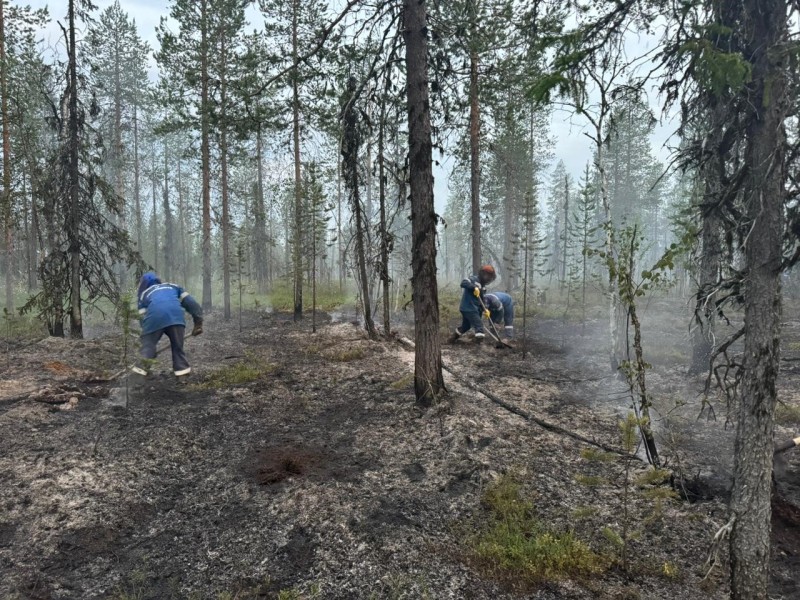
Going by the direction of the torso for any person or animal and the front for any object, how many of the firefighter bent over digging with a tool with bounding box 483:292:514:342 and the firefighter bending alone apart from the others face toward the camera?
0

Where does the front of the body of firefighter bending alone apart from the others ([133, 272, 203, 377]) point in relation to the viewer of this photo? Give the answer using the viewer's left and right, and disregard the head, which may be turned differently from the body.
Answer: facing away from the viewer and to the left of the viewer

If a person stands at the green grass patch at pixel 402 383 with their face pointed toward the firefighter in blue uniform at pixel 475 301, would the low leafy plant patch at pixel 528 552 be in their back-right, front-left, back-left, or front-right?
back-right

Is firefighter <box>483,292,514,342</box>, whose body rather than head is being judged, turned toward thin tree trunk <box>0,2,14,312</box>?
yes

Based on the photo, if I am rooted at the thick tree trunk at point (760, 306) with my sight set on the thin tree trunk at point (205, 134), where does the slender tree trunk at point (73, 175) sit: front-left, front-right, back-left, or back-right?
front-left

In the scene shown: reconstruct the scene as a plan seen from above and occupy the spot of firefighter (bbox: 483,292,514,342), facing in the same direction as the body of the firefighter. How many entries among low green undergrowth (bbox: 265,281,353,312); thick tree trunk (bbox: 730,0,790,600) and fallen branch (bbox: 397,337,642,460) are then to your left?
2

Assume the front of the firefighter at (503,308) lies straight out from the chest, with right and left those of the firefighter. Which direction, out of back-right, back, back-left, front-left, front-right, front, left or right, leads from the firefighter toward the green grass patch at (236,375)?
front-left

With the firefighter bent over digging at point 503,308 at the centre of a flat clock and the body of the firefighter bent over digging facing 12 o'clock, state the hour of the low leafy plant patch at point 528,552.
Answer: The low leafy plant patch is roughly at 9 o'clock from the firefighter bent over digging.

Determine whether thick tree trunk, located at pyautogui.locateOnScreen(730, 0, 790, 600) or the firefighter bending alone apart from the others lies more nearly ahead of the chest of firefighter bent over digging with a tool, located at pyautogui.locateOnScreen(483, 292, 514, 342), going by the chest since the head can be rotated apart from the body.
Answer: the firefighter bending alone apart from the others

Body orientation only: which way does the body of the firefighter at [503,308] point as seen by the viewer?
to the viewer's left
